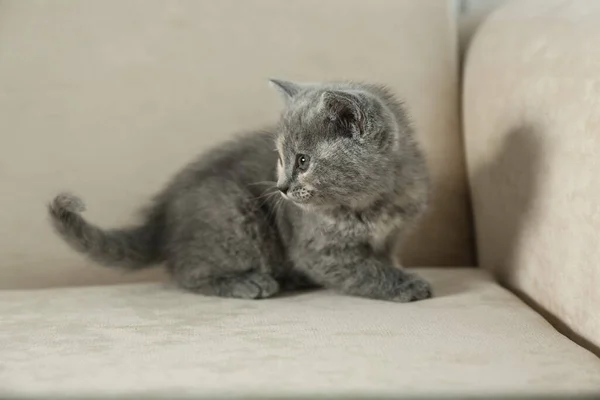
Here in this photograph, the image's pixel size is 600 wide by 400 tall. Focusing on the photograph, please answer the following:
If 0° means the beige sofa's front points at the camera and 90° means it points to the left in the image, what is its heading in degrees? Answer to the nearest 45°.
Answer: approximately 0°

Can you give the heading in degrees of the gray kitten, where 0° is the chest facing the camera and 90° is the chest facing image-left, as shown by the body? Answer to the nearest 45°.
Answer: approximately 270°
